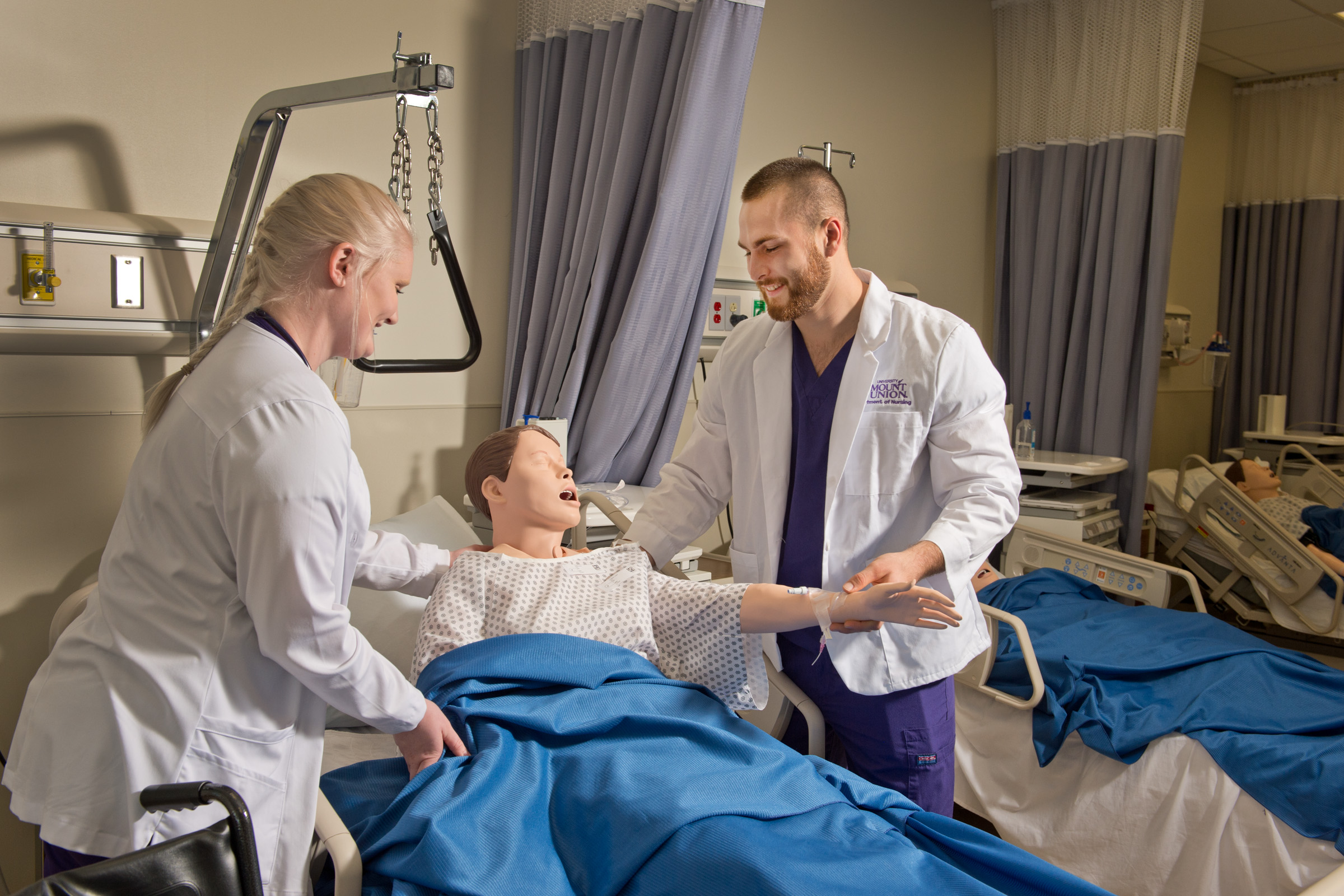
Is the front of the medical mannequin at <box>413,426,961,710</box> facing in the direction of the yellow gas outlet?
no

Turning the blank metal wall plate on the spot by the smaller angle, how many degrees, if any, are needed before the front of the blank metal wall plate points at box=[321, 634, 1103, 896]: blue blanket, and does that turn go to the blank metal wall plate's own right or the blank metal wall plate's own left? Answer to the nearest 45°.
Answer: approximately 45° to the blank metal wall plate's own left

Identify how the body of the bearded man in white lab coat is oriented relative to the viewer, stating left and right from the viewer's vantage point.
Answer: facing the viewer and to the left of the viewer

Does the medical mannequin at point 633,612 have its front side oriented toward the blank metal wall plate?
no

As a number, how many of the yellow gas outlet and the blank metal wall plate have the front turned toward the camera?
2

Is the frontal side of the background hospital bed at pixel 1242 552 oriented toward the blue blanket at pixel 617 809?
no

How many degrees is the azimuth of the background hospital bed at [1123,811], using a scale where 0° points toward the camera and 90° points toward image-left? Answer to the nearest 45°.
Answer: approximately 315°

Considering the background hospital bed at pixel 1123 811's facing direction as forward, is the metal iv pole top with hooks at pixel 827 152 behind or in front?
behind

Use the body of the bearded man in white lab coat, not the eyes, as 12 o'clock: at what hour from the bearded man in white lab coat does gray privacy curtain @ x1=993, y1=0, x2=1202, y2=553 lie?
The gray privacy curtain is roughly at 5 o'clock from the bearded man in white lab coat.

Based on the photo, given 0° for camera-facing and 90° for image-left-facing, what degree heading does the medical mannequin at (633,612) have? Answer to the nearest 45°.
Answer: approximately 315°

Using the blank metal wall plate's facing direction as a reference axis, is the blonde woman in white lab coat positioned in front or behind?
in front

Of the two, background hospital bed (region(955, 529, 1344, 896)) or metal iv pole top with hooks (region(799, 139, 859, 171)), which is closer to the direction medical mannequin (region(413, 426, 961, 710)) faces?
the background hospital bed

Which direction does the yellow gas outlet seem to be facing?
toward the camera

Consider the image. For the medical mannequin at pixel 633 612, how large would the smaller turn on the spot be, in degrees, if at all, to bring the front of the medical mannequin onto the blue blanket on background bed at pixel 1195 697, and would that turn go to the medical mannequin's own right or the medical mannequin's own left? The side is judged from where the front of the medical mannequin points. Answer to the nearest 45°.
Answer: approximately 90° to the medical mannequin's own left

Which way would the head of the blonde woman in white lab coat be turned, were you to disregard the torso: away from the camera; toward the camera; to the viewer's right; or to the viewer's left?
to the viewer's right

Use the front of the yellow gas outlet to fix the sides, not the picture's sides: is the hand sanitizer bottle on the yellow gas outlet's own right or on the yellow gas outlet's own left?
on the yellow gas outlet's own left

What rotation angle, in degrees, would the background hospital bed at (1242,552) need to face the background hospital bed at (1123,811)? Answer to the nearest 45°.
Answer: approximately 45° to its right

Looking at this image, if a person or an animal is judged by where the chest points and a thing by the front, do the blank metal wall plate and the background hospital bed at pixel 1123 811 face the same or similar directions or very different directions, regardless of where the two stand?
same or similar directions

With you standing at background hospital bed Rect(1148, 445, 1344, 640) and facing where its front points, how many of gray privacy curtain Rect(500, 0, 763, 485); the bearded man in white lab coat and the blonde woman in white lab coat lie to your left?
0

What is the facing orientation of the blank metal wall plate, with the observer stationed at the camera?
facing the viewer
